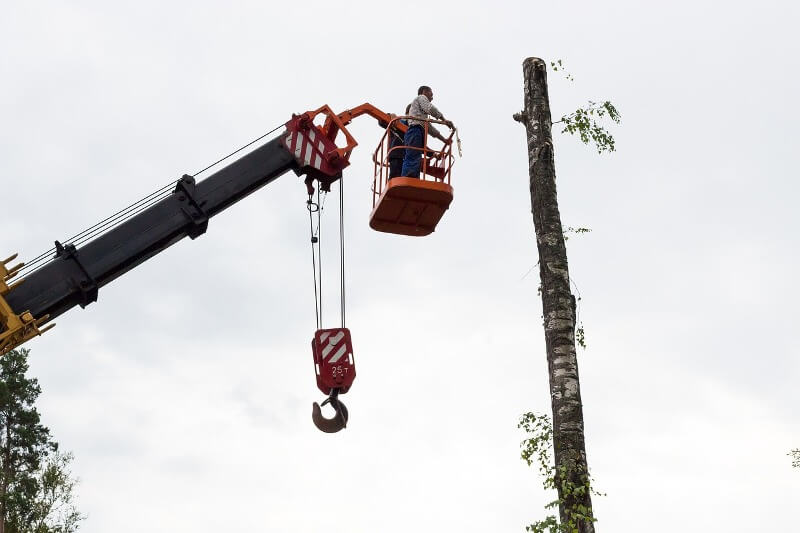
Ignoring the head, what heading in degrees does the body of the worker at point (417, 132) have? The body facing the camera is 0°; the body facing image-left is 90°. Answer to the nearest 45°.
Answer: approximately 270°
